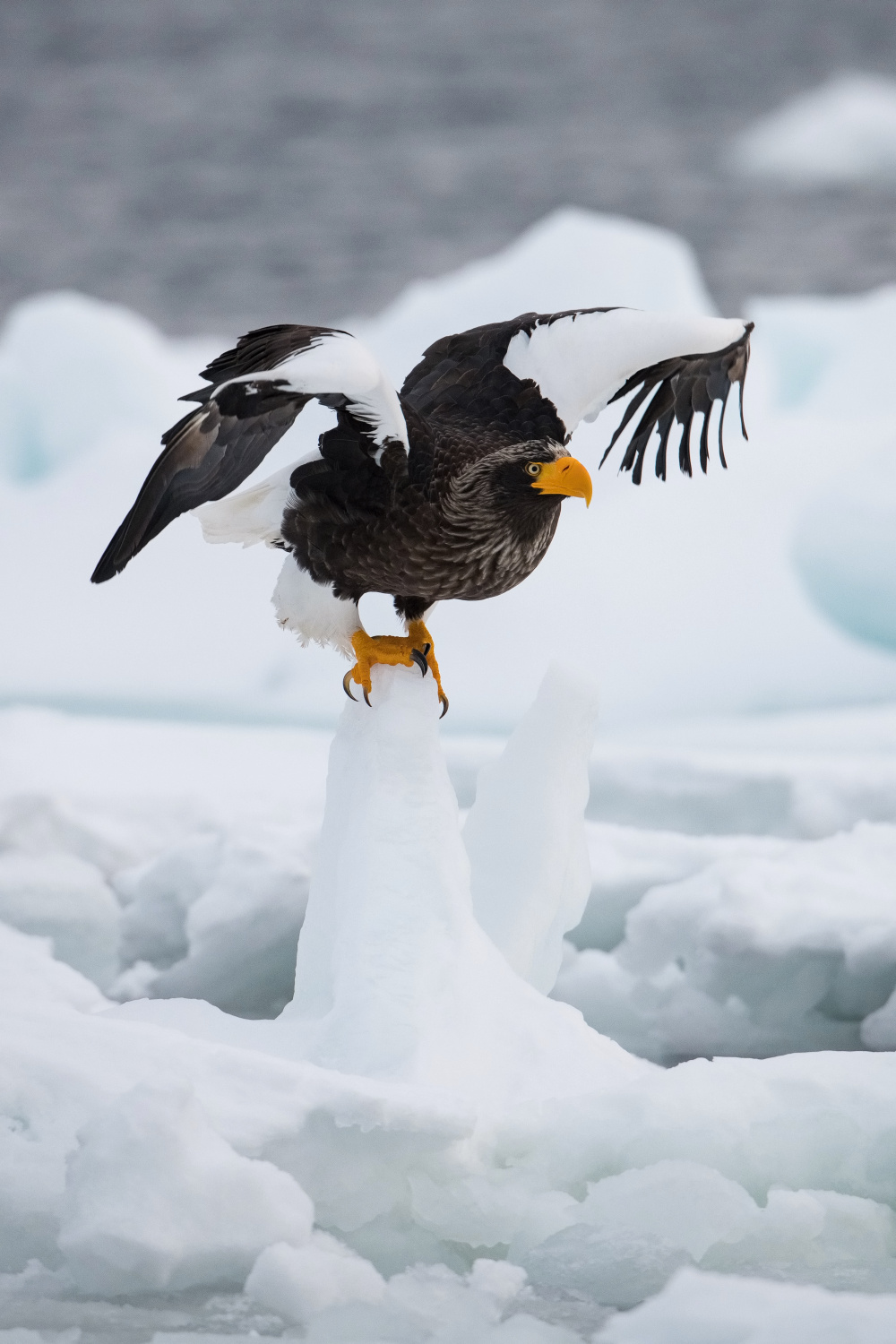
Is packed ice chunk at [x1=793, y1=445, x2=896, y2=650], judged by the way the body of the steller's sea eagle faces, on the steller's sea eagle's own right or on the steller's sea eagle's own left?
on the steller's sea eagle's own left

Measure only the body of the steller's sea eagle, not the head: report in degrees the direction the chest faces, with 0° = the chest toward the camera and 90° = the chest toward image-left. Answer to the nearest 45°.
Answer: approximately 315°

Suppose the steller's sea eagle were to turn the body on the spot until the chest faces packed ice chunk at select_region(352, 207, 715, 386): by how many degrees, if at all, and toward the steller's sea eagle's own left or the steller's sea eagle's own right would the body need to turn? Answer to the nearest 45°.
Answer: approximately 135° to the steller's sea eagle's own left

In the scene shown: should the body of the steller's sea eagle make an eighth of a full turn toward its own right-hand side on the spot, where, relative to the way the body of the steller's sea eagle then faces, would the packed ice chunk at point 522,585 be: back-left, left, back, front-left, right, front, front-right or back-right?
back
